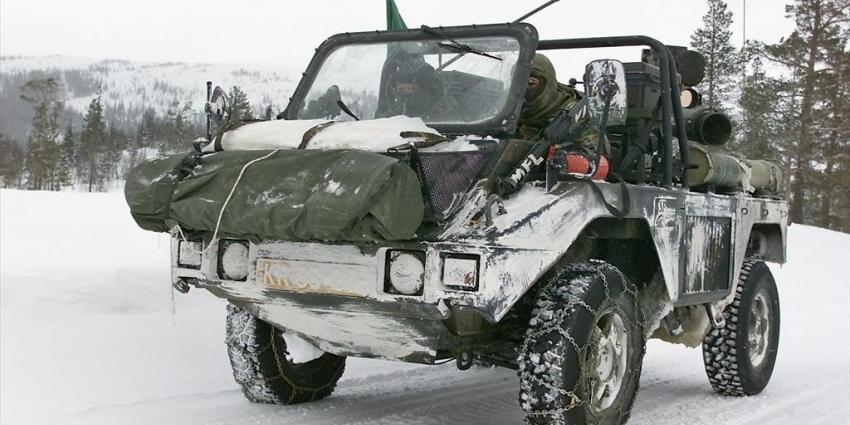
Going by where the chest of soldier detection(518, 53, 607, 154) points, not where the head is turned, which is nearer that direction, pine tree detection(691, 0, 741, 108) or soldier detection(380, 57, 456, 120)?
the soldier

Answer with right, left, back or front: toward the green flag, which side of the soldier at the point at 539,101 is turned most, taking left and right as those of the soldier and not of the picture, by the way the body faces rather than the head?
right

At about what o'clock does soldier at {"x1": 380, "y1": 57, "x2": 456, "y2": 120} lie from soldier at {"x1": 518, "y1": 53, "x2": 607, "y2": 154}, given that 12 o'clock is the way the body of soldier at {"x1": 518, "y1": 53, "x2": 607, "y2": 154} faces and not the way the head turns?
soldier at {"x1": 380, "y1": 57, "x2": 456, "y2": 120} is roughly at 3 o'clock from soldier at {"x1": 518, "y1": 53, "x2": 607, "y2": 154}.

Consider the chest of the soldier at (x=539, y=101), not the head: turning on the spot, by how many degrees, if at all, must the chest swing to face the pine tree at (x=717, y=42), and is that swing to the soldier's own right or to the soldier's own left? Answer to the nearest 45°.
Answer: approximately 135° to the soldier's own right

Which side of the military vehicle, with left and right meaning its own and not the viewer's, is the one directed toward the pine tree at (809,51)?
back

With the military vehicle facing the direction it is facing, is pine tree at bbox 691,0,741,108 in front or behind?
behind

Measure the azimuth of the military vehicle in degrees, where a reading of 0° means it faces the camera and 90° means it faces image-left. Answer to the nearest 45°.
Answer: approximately 45°
